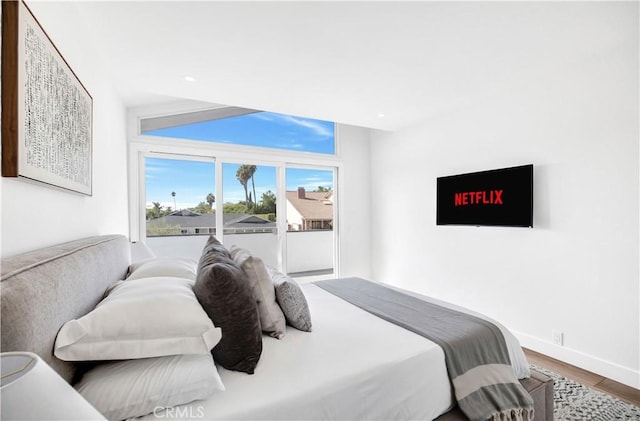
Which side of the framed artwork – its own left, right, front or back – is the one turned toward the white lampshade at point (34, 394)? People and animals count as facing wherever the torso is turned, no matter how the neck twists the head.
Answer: right

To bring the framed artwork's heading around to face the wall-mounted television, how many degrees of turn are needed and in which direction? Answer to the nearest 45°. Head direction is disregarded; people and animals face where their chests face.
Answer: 0° — it already faces it

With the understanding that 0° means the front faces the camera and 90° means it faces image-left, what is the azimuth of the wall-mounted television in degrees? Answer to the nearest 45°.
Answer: approximately 45°

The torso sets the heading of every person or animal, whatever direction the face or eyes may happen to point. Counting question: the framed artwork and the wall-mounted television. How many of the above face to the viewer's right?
1

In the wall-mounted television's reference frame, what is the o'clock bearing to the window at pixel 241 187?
The window is roughly at 1 o'clock from the wall-mounted television.

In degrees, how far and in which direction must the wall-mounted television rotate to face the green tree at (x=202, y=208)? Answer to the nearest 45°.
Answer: approximately 45° to its right

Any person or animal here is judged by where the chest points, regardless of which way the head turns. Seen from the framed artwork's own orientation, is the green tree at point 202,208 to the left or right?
on its left

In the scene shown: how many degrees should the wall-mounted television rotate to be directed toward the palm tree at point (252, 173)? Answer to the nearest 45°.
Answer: approximately 45° to its right

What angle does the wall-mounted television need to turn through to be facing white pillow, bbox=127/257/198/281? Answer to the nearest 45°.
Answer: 0° — it already faces it

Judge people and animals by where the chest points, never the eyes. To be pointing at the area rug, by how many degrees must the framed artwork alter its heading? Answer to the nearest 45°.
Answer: approximately 45° to its right

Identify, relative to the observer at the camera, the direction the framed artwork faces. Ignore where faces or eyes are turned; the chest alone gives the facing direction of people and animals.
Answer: facing to the right of the viewer
